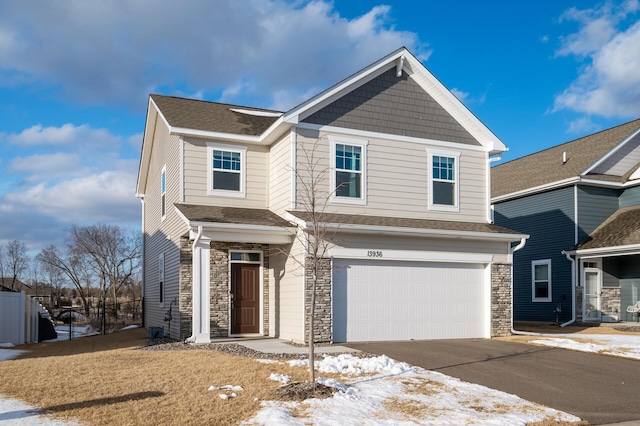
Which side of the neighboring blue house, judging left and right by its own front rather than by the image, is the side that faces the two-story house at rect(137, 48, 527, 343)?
right

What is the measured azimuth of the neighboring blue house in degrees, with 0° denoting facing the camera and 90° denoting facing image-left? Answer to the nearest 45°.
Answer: approximately 315°
